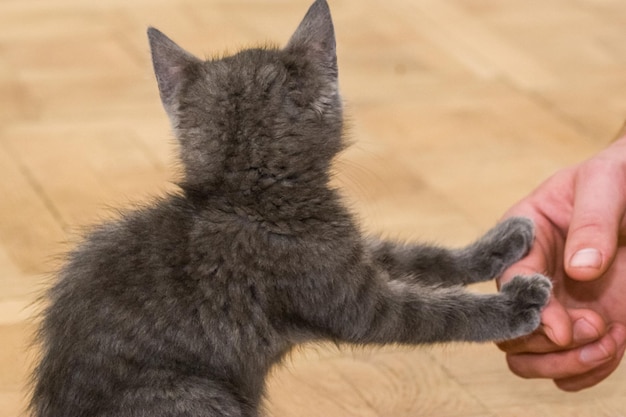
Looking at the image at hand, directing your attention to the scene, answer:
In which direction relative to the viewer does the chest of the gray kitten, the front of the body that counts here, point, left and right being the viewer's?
facing away from the viewer and to the right of the viewer
